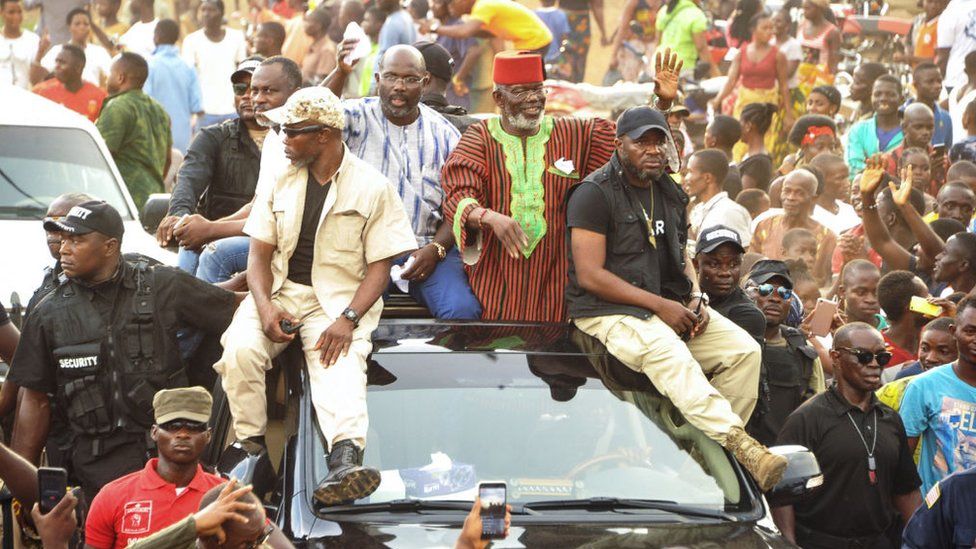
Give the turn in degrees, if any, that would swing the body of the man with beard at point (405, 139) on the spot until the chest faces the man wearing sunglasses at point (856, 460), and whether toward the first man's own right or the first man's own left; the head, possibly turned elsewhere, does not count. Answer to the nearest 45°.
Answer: approximately 45° to the first man's own left

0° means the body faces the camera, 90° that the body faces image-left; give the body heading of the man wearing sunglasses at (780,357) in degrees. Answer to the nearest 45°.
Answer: approximately 0°

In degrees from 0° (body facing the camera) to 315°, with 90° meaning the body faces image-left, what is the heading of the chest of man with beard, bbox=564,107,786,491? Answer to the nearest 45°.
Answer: approximately 315°

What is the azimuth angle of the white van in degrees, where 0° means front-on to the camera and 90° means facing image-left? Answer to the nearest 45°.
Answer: approximately 0°

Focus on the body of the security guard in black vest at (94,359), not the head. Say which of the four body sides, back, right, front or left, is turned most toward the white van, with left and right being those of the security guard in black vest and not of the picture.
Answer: back

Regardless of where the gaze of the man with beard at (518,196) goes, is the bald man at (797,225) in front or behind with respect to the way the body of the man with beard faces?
behind

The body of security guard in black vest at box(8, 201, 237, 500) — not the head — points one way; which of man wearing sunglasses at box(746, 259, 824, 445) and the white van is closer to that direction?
the man wearing sunglasses

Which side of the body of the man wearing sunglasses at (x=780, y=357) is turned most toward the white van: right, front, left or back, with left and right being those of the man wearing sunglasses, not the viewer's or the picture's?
right
